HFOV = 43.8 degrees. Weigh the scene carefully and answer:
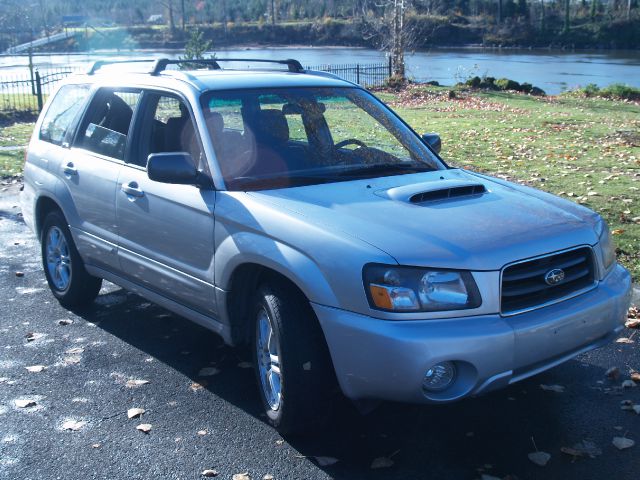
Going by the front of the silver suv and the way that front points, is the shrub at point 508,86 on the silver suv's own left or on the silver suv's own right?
on the silver suv's own left

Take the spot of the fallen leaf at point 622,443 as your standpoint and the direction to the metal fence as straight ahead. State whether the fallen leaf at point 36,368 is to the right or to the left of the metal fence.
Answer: left

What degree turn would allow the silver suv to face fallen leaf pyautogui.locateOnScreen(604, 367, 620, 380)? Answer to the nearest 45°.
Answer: approximately 45° to its left

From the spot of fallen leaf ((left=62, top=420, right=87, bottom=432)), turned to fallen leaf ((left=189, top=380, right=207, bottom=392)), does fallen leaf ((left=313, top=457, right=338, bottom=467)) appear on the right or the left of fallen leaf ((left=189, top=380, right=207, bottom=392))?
right

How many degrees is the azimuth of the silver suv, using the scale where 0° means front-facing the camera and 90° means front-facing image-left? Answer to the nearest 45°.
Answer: approximately 315°

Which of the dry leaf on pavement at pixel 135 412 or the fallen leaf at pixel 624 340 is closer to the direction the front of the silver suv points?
the fallen leaf

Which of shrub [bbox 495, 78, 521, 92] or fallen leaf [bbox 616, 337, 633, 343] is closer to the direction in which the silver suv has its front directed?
the fallen leaf

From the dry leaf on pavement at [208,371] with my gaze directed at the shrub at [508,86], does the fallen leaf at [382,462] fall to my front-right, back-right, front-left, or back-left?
back-right

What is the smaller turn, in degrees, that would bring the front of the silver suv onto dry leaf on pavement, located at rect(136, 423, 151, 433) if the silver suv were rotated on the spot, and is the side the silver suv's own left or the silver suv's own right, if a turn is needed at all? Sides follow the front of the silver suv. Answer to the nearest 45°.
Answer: approximately 135° to the silver suv's own right

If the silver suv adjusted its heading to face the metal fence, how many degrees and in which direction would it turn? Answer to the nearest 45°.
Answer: approximately 135° to its left
